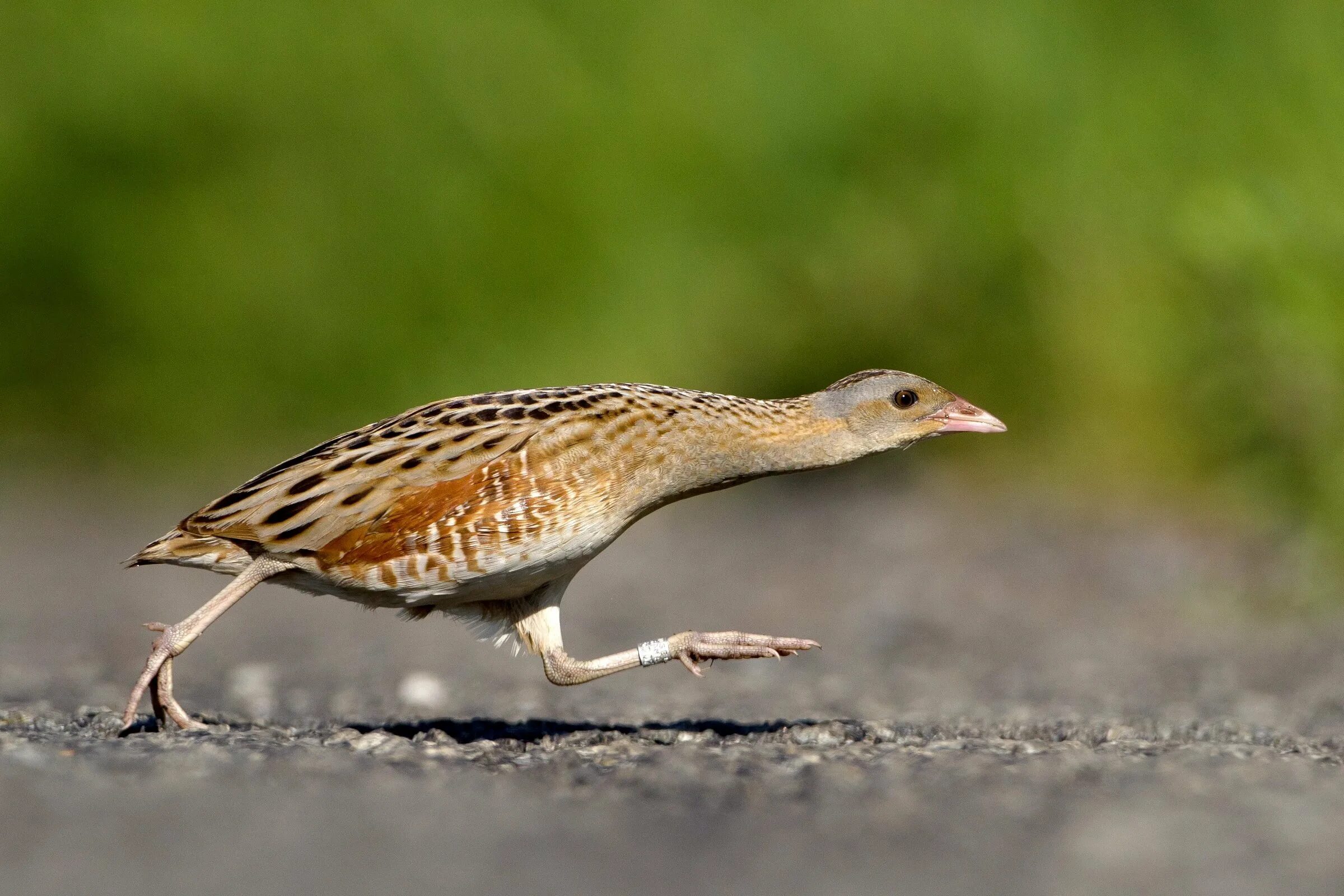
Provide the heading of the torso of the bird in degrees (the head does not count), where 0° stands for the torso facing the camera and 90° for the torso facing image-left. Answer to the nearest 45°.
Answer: approximately 270°
